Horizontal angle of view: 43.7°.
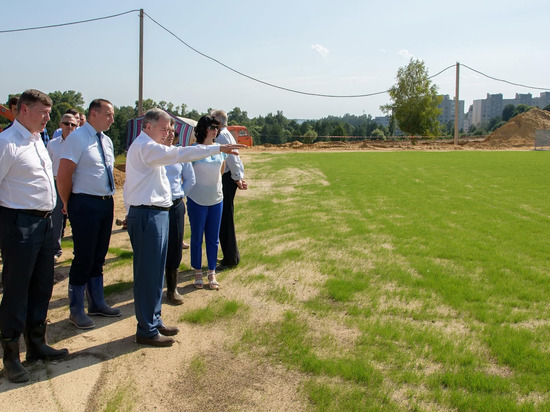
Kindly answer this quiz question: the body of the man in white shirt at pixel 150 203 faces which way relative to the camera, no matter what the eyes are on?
to the viewer's right

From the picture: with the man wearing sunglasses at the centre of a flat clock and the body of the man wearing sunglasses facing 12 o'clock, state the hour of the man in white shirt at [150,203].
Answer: The man in white shirt is roughly at 1 o'clock from the man wearing sunglasses.

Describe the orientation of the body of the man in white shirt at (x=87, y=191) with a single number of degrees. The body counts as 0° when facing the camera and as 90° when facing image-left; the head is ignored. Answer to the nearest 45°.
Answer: approximately 315°

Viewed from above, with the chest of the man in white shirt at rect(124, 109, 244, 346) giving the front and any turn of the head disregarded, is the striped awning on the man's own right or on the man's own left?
on the man's own left

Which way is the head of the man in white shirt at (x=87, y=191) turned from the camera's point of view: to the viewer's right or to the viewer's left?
to the viewer's right

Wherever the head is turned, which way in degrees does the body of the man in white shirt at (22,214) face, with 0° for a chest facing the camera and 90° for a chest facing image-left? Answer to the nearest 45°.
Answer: approximately 315°

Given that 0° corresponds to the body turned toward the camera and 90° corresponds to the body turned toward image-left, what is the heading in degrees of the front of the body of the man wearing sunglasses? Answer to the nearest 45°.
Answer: approximately 315°
